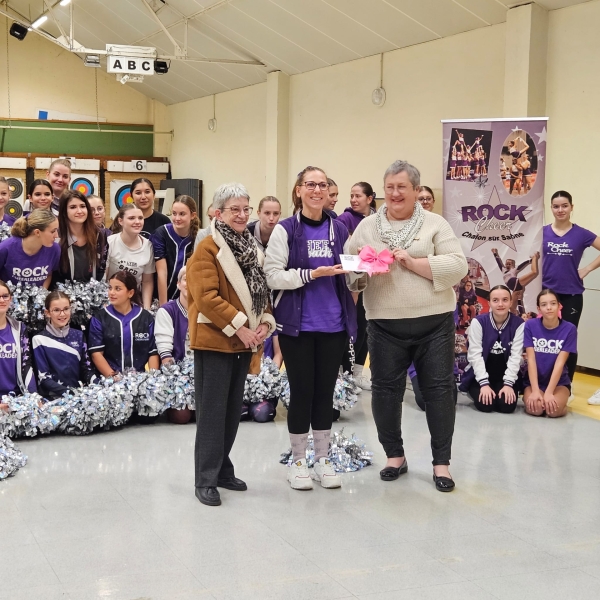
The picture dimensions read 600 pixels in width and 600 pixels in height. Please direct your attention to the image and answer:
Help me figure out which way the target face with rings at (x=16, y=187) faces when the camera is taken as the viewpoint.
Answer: facing the viewer

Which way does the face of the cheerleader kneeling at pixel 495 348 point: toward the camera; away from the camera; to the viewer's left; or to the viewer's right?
toward the camera

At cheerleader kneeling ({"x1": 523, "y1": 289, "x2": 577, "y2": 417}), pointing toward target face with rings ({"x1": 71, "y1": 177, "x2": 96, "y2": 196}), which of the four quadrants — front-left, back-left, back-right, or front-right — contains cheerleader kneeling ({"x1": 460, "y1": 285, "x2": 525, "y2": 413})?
front-left

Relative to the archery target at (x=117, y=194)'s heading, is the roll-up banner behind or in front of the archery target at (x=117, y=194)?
in front

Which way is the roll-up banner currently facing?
toward the camera

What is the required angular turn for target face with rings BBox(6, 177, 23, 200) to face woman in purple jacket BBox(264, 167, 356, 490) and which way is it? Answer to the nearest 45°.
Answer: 0° — it already faces them

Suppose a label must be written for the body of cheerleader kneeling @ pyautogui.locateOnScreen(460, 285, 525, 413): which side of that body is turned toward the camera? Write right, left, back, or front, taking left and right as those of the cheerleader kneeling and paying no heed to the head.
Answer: front

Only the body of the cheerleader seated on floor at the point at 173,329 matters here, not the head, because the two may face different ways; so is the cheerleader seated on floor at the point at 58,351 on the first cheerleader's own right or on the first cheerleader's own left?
on the first cheerleader's own right

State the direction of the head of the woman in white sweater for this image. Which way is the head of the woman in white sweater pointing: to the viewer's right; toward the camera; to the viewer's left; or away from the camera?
toward the camera

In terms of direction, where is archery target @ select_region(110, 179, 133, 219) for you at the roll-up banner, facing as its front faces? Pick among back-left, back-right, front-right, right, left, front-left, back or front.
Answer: back-right

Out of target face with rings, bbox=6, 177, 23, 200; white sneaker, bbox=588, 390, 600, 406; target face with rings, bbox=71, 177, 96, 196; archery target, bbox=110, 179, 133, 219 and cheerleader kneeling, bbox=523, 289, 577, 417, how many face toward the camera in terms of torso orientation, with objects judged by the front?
4

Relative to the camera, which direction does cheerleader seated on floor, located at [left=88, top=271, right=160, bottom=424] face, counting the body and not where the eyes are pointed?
toward the camera
